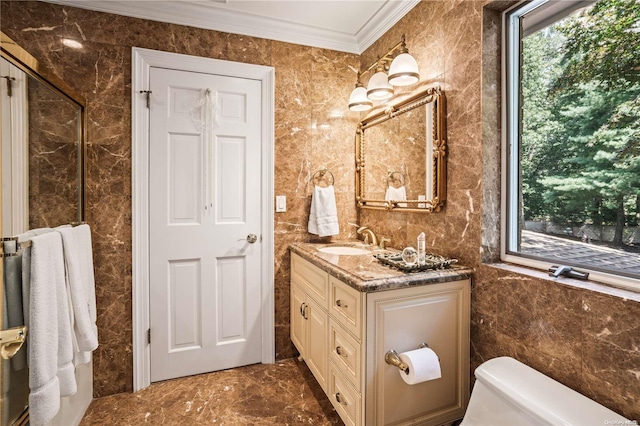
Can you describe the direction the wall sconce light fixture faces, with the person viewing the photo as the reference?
facing the viewer and to the left of the viewer

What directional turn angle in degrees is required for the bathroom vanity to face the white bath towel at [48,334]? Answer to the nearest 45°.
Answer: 0° — it already faces it

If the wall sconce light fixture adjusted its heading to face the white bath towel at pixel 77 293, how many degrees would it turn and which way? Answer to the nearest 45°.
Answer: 0° — it already faces it

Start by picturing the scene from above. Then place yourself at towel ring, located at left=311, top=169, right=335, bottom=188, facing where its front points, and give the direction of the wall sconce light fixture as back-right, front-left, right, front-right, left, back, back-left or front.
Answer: front-left

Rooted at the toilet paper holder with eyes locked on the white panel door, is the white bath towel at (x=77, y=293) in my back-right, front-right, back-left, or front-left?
front-left

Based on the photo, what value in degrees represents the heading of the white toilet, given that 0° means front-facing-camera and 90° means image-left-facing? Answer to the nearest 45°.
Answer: approximately 45°

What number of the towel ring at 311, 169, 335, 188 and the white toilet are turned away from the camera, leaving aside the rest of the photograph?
0

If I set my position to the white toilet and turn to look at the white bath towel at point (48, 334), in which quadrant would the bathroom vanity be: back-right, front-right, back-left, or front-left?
front-right

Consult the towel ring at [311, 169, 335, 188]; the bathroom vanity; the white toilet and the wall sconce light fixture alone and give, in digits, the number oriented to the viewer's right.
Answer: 0

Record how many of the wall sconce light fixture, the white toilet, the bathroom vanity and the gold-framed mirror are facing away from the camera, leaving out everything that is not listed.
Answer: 0

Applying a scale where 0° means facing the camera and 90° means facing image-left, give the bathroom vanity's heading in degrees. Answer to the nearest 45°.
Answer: approximately 45°

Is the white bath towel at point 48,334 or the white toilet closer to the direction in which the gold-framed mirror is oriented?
the white bath towel

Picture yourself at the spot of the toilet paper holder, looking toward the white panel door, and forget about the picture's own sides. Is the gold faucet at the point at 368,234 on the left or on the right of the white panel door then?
right

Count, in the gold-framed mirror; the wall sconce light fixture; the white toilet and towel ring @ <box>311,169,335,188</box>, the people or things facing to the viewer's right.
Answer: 0

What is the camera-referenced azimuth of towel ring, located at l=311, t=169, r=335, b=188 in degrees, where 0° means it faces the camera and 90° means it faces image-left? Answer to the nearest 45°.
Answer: approximately 0°

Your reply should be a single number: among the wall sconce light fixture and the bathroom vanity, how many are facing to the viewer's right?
0

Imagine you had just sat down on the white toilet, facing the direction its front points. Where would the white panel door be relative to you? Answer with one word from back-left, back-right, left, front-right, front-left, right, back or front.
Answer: front-right
